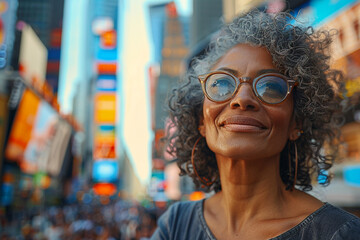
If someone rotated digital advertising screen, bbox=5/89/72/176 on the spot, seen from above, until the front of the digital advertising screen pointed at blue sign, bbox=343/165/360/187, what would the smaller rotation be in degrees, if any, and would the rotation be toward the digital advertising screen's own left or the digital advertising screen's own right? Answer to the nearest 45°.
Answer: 0° — it already faces it

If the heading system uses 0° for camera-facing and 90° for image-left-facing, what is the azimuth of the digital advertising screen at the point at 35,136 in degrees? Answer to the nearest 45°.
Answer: approximately 315°

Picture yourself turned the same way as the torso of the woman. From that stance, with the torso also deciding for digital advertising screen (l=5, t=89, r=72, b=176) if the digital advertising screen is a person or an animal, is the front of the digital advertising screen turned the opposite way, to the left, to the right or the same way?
to the left

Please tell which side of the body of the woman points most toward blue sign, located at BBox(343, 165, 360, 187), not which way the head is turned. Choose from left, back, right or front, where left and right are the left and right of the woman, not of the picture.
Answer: back

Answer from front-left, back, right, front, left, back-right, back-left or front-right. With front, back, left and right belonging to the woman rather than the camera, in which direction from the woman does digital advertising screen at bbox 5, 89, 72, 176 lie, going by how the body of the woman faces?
back-right
